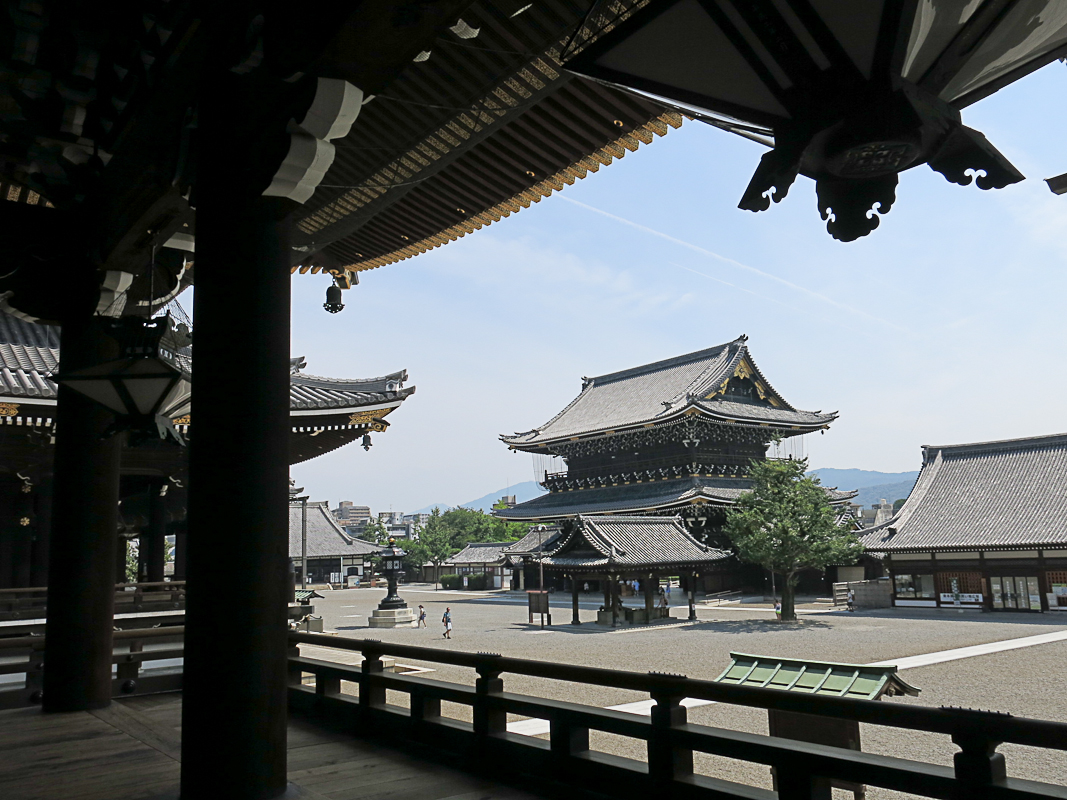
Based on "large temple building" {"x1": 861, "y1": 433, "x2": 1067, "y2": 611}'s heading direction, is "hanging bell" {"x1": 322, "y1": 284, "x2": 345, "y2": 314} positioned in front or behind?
in front

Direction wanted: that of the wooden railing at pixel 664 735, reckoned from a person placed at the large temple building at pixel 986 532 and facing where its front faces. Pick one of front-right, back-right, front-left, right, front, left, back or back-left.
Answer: front-left

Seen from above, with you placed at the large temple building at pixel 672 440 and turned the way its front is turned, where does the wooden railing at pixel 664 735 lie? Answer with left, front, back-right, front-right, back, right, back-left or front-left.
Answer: front-left

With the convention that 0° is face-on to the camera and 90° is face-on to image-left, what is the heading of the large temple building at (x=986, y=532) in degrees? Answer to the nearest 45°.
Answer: approximately 45°

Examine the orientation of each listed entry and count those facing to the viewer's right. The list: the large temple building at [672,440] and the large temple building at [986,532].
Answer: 0

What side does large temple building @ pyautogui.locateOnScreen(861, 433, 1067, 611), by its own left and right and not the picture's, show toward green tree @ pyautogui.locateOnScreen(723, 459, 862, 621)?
front
